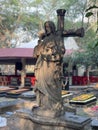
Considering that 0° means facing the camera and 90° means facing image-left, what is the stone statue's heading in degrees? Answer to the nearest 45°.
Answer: approximately 45°
